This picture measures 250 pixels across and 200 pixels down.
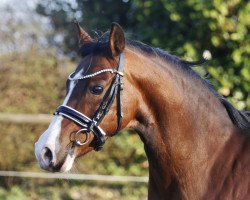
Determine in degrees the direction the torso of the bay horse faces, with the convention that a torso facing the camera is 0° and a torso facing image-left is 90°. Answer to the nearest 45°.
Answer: approximately 90°
